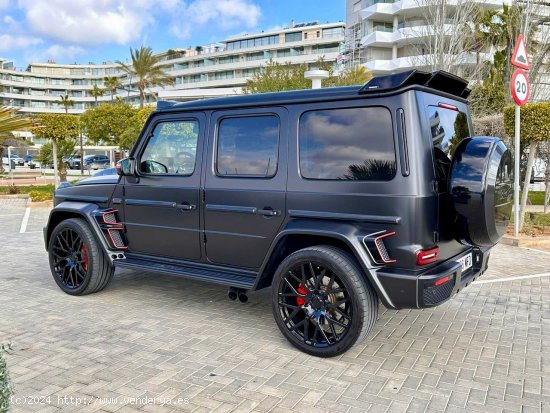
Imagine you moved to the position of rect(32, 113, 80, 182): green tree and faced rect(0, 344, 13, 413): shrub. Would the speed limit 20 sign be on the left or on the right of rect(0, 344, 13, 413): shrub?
left

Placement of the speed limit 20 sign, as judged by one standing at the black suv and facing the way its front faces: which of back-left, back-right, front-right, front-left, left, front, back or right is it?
right

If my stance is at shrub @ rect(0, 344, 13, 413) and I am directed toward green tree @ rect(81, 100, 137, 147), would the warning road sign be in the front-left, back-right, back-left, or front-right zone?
front-right

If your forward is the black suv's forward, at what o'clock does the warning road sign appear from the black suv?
The warning road sign is roughly at 3 o'clock from the black suv.

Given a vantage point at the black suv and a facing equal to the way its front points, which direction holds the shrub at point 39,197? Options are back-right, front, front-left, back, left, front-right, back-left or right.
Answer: front

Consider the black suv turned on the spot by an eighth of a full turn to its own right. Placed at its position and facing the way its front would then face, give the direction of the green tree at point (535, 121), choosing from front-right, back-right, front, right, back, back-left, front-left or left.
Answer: front-right

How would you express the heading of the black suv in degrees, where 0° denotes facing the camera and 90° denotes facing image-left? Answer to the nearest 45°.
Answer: approximately 135°

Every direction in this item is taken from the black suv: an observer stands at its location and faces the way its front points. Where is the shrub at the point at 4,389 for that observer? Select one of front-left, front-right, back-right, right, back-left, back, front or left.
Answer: left

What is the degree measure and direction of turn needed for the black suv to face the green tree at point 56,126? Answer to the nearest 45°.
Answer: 0° — it already faces it

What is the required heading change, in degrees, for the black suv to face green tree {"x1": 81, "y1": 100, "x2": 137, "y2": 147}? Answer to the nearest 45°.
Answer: approximately 45° to its right

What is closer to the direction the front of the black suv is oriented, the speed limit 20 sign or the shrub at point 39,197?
the shrub

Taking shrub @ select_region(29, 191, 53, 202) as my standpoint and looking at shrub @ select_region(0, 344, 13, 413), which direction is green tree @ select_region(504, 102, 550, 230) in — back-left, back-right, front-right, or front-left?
front-left

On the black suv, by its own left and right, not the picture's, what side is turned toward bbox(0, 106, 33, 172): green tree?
front
